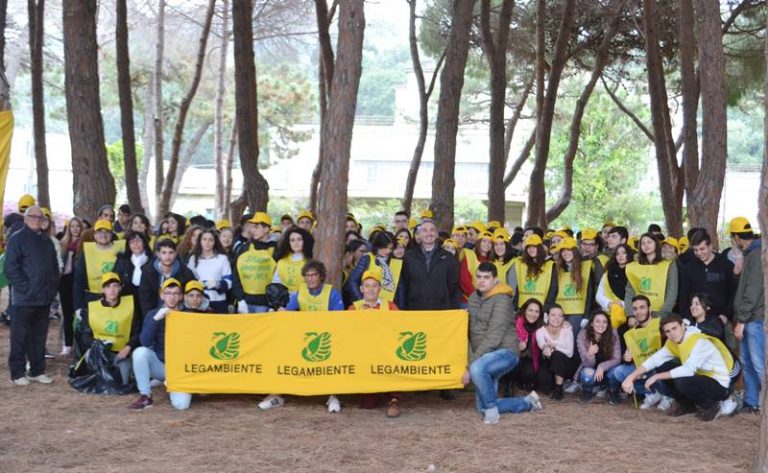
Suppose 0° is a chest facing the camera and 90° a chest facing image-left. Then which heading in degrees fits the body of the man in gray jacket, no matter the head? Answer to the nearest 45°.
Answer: approximately 45°

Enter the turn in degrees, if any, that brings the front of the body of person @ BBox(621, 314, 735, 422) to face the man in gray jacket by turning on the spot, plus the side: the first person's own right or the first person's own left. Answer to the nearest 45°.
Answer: approximately 45° to the first person's own right

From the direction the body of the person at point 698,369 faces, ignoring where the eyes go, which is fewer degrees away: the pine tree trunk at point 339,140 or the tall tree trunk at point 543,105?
the pine tree trunk

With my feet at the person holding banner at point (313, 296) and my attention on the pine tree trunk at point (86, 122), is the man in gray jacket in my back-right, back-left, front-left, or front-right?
back-right

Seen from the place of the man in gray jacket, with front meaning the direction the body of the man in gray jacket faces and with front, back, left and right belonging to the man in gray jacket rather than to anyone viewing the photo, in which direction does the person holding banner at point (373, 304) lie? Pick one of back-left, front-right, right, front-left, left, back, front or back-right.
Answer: front-right

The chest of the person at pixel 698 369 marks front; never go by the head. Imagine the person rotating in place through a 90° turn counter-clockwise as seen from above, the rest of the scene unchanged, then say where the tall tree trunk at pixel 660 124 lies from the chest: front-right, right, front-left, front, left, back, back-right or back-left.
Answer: back-left

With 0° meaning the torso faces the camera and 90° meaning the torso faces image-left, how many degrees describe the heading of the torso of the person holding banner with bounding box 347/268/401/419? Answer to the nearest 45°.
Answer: approximately 0°

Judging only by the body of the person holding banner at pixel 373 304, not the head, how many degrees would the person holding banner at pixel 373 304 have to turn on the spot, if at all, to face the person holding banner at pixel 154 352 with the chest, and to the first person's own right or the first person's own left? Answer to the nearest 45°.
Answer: approximately 90° to the first person's own right

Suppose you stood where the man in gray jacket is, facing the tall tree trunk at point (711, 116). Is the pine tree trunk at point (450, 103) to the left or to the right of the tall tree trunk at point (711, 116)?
left

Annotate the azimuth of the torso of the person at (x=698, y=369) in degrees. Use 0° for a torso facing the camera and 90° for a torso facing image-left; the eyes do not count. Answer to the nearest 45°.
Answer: approximately 45°

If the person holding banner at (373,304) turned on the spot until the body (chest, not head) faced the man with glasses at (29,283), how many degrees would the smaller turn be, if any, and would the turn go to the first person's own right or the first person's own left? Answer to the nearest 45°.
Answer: approximately 90° to the first person's own right
